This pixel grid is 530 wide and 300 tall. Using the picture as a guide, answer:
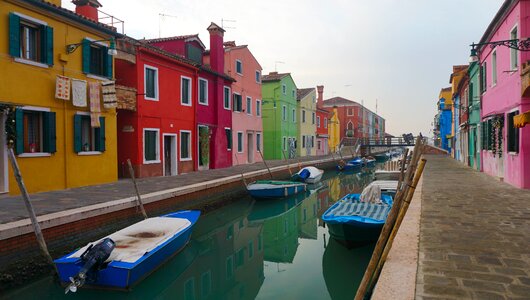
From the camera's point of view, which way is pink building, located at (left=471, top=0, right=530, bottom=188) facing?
to the viewer's left

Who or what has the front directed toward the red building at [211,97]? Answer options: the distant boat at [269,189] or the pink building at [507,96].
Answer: the pink building

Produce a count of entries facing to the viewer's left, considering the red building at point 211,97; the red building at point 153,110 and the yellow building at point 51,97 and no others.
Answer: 0

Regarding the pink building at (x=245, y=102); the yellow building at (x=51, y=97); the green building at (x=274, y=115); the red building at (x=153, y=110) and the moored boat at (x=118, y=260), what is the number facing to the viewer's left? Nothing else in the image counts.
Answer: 0

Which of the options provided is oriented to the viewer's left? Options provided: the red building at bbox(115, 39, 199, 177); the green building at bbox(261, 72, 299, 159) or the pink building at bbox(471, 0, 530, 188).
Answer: the pink building

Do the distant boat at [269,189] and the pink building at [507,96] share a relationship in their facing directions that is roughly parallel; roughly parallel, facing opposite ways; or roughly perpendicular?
roughly perpendicular

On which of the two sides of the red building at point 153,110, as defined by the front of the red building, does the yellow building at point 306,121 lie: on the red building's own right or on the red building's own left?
on the red building's own left

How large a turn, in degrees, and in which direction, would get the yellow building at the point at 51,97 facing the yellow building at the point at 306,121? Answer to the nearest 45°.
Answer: approximately 90° to its left

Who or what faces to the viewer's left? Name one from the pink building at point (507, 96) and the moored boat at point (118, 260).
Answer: the pink building

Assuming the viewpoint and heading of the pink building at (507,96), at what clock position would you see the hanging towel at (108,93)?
The hanging towel is roughly at 11 o'clock from the pink building.

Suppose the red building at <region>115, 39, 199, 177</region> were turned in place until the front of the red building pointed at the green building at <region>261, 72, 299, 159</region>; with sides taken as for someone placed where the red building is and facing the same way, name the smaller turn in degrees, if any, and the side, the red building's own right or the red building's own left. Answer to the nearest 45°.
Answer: approximately 90° to the red building's own left

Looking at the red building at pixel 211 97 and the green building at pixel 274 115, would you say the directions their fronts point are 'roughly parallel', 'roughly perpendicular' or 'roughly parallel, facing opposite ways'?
roughly parallel

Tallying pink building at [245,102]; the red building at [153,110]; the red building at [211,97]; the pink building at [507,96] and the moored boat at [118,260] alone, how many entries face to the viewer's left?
1

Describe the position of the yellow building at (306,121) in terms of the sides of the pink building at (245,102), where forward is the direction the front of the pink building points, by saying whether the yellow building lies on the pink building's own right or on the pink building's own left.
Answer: on the pink building's own left

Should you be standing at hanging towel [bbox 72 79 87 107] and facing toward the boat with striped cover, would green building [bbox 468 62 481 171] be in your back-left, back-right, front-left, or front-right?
front-left

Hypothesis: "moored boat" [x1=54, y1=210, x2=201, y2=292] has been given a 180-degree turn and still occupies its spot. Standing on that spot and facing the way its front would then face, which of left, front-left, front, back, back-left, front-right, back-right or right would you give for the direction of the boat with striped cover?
back-left
